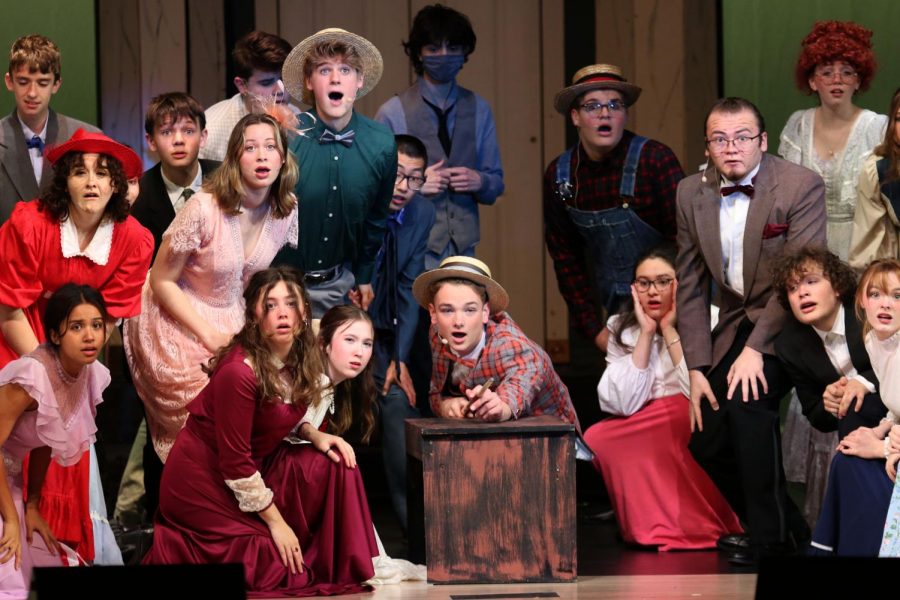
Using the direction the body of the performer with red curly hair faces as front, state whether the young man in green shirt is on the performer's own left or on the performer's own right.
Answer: on the performer's own right

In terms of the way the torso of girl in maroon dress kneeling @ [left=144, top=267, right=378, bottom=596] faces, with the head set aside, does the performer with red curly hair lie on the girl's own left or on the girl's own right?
on the girl's own left

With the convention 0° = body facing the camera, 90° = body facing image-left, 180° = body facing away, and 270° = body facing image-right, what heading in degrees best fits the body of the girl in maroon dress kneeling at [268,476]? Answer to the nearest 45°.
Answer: approximately 315°

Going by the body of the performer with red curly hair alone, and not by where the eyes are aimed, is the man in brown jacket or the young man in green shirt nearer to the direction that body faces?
the man in brown jacket

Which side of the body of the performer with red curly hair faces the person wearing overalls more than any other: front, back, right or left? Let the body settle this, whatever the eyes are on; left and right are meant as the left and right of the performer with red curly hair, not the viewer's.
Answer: right

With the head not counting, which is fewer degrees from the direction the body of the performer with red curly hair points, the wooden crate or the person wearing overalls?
the wooden crate
